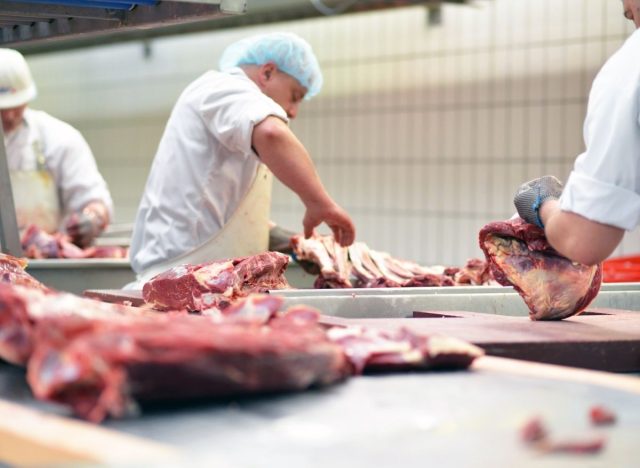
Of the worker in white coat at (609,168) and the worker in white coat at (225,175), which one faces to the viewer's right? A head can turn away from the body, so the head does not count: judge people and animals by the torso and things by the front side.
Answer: the worker in white coat at (225,175)

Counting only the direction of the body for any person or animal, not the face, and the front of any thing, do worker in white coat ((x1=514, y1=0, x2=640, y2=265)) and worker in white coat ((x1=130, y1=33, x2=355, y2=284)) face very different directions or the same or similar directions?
very different directions

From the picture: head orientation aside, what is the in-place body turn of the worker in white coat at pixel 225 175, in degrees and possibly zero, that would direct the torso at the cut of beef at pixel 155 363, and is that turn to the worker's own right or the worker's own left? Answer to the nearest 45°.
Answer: approximately 90° to the worker's own right

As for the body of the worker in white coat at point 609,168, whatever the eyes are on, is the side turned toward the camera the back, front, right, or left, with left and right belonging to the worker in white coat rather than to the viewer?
left

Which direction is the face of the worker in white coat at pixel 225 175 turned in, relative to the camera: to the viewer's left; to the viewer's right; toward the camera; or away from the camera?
to the viewer's right

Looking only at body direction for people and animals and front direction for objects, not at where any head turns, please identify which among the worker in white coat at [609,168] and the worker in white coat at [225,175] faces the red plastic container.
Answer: the worker in white coat at [225,175]

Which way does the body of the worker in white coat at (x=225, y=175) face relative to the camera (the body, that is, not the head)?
to the viewer's right

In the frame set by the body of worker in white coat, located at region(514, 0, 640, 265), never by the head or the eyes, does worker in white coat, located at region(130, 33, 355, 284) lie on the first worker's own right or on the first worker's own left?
on the first worker's own right

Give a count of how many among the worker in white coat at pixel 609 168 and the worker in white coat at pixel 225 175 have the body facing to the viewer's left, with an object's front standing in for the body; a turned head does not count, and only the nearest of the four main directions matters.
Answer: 1

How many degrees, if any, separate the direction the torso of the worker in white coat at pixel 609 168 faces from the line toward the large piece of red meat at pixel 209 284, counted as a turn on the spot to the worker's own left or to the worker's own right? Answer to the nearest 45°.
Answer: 0° — they already face it
